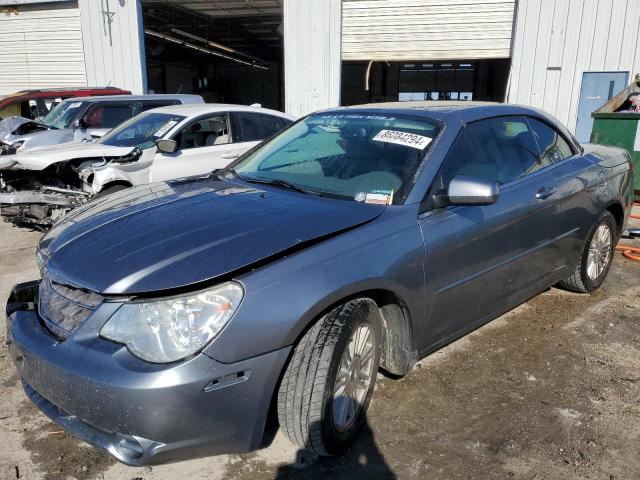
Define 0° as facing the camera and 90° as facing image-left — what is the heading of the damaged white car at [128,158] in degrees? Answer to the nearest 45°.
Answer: approximately 45°

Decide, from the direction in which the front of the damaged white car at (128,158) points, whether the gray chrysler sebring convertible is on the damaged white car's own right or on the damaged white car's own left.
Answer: on the damaged white car's own left

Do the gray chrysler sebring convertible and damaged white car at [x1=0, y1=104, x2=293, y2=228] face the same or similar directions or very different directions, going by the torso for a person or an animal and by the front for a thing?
same or similar directions

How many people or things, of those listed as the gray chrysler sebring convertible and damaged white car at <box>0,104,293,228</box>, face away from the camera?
0

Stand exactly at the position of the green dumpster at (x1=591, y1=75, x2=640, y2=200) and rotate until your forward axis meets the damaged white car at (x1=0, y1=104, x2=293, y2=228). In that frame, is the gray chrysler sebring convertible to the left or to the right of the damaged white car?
left

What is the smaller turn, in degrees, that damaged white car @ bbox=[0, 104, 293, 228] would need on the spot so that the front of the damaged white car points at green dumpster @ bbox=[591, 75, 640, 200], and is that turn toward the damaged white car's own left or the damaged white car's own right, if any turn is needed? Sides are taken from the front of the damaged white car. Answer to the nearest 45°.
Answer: approximately 135° to the damaged white car's own left

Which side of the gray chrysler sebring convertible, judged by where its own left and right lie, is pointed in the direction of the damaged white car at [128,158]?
right

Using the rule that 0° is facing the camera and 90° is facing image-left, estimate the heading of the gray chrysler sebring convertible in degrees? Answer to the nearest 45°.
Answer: approximately 45°
